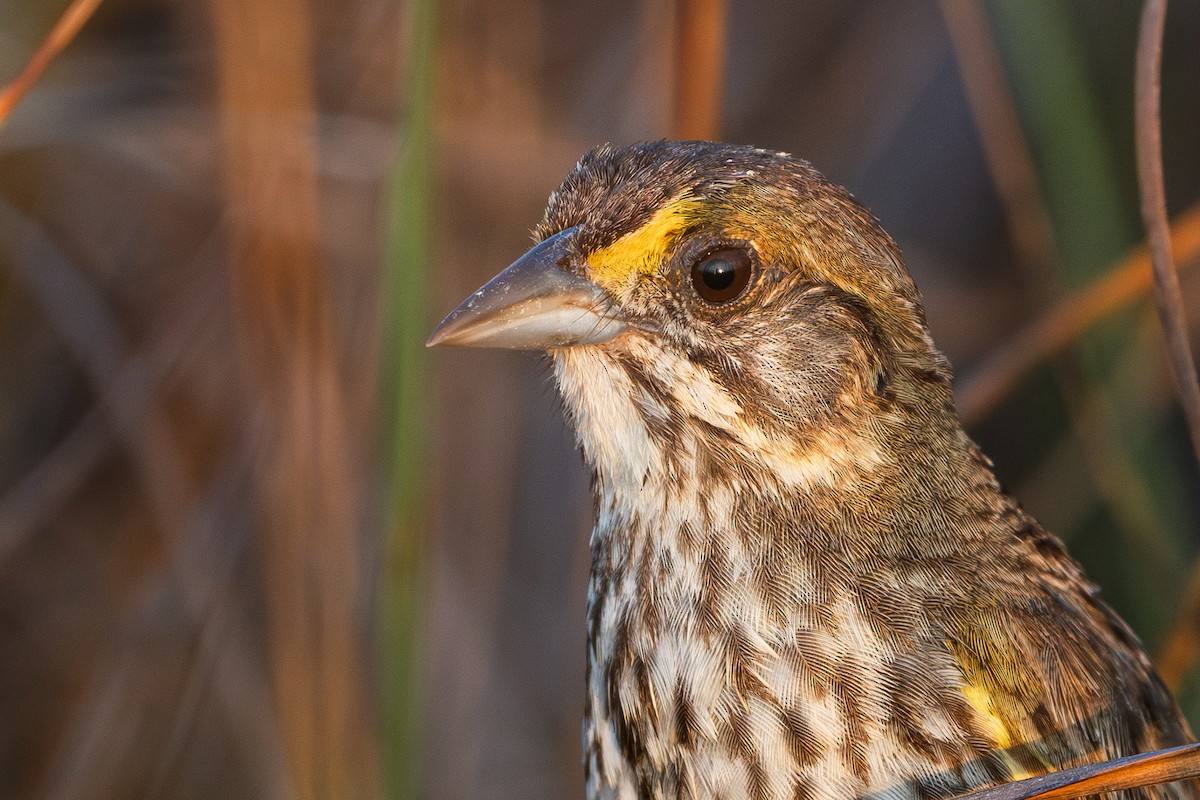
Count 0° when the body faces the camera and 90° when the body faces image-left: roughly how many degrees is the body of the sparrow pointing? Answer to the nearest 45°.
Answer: approximately 45°

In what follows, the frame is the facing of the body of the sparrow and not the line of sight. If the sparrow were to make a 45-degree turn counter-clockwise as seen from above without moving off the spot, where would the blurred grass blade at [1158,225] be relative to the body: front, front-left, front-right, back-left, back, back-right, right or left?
left

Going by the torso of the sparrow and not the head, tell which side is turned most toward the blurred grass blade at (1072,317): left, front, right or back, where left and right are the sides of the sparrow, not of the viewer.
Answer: back
